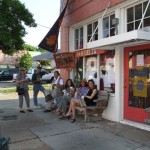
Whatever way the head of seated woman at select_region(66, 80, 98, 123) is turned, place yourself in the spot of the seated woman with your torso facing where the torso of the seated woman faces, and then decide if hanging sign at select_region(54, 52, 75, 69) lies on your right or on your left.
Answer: on your right

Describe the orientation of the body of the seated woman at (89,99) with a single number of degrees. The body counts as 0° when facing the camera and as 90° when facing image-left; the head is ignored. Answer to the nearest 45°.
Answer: approximately 90°

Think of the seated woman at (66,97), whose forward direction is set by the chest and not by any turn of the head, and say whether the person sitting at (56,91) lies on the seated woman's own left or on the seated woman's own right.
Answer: on the seated woman's own right
